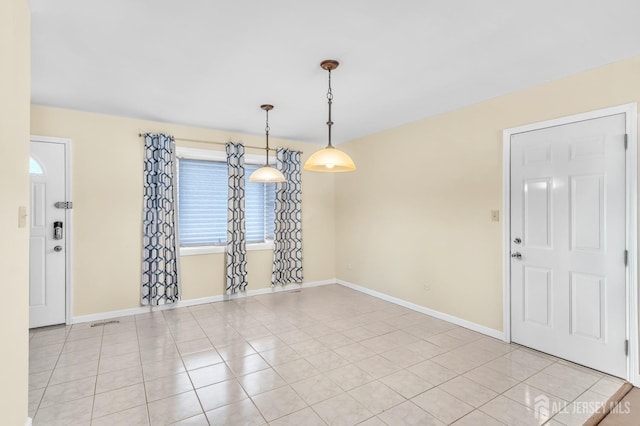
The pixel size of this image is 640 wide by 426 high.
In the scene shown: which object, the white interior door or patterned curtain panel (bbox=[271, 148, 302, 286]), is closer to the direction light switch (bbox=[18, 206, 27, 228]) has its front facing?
the white interior door

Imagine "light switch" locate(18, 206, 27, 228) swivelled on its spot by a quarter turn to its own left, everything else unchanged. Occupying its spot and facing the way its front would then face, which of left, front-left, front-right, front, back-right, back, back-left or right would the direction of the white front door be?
front-left

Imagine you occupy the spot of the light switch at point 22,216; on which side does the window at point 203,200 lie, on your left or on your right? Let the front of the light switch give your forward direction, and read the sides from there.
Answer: on your left

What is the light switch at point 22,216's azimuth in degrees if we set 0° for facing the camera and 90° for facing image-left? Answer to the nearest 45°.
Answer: approximately 315°

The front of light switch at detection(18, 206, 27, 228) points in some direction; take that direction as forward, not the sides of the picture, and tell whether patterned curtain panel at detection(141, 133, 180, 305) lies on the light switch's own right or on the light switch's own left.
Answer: on the light switch's own left

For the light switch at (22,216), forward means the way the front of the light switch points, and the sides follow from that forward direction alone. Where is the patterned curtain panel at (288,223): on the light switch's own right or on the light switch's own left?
on the light switch's own left

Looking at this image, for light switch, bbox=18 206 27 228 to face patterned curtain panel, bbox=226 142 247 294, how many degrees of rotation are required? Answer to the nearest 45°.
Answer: approximately 90° to its left

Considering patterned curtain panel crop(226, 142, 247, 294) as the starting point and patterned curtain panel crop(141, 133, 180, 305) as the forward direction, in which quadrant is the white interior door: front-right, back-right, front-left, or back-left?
back-left

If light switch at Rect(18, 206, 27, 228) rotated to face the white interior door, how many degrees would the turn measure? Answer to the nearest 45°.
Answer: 0° — it already faces it
